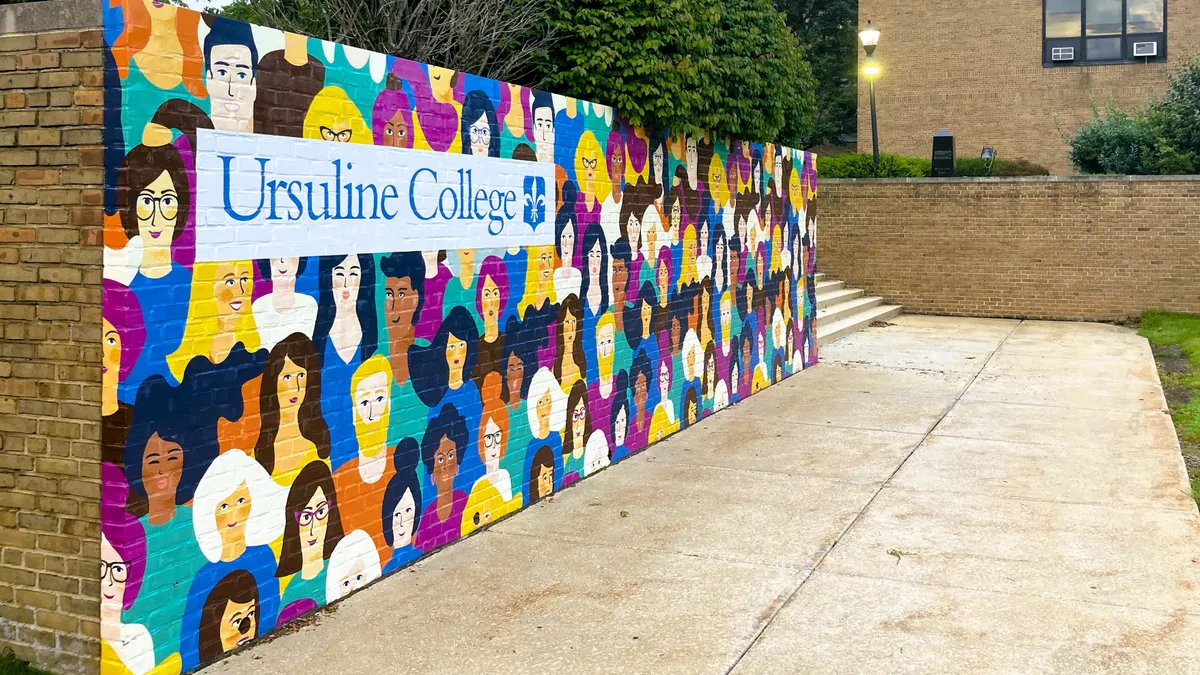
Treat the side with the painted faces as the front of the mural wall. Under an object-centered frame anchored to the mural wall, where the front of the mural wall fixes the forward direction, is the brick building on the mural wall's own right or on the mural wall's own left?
on the mural wall's own left

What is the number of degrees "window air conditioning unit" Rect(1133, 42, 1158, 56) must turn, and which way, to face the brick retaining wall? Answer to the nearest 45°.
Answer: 0° — it already faces it

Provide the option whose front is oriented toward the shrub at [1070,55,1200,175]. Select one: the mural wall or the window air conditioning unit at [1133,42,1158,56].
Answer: the window air conditioning unit

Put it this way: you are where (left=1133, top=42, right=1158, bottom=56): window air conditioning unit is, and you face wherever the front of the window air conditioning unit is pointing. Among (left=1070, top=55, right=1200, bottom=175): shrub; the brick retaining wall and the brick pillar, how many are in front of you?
3

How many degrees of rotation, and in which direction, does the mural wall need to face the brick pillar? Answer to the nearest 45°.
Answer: approximately 90° to its right

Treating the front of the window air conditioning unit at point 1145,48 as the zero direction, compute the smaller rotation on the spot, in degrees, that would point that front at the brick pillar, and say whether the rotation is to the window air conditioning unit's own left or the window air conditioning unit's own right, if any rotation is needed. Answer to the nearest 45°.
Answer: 0° — it already faces it

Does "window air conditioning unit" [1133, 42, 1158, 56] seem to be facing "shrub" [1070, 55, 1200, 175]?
yes

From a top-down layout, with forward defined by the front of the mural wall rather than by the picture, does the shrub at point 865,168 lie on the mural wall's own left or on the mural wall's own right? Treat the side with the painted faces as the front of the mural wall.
on the mural wall's own left

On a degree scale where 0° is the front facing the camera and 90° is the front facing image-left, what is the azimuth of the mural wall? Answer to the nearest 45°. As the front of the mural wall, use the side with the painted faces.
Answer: approximately 315°

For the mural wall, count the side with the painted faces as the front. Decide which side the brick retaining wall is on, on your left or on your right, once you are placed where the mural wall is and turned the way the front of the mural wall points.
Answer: on your left
